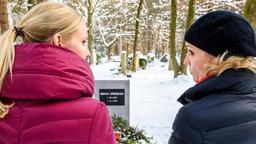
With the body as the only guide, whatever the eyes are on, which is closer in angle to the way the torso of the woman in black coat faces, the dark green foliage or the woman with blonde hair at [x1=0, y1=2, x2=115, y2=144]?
the dark green foliage

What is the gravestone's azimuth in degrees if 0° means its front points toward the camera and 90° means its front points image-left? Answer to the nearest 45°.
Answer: approximately 0°

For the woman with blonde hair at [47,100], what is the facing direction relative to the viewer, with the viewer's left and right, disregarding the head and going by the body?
facing away from the viewer and to the right of the viewer

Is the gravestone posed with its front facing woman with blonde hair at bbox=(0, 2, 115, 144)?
yes

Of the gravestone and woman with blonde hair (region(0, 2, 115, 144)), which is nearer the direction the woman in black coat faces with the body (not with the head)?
the gravestone

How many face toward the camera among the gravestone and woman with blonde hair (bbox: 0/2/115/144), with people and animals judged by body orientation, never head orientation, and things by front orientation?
1

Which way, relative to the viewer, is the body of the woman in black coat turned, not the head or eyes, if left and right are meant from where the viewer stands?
facing away from the viewer and to the left of the viewer

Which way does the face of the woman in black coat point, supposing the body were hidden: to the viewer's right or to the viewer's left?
to the viewer's left

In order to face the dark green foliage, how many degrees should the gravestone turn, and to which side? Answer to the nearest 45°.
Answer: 0° — it already faces it

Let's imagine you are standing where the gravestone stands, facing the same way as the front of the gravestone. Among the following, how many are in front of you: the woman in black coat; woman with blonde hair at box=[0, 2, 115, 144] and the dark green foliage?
3

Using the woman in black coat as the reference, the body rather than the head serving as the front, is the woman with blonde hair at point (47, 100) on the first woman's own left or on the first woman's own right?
on the first woman's own left
